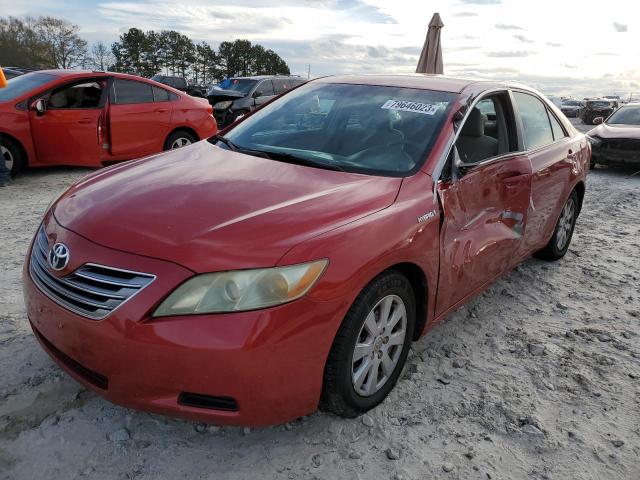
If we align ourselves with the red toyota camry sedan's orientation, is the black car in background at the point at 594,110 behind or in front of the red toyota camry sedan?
behind

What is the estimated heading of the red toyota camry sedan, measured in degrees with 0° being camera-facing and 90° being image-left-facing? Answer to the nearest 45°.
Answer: approximately 45°
